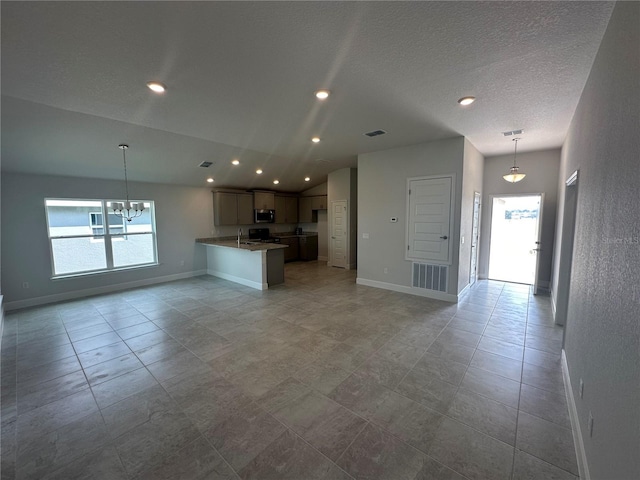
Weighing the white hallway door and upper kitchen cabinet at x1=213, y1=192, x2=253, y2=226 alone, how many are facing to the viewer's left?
0

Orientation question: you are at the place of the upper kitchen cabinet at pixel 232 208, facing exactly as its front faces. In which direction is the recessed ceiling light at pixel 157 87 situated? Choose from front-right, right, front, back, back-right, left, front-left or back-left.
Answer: front-right

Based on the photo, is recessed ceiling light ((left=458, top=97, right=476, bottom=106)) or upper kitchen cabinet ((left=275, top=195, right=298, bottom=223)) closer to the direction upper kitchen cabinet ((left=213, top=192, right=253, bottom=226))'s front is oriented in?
the recessed ceiling light

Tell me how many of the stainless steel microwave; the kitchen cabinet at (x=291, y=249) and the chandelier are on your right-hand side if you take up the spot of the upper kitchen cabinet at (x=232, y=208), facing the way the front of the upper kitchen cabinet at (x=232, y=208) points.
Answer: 1

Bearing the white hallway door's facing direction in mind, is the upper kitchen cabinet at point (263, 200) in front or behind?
behind

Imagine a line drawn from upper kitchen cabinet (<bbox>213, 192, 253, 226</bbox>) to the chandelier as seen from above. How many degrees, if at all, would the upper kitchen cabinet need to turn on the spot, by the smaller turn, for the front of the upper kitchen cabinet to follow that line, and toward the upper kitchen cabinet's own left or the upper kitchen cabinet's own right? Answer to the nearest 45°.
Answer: approximately 90° to the upper kitchen cabinet's own right

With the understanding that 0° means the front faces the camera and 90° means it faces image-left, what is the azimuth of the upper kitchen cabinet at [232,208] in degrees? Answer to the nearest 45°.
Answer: approximately 315°

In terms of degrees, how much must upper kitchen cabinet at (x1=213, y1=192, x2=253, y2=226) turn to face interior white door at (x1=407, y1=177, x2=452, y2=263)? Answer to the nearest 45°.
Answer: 0° — it already faces it

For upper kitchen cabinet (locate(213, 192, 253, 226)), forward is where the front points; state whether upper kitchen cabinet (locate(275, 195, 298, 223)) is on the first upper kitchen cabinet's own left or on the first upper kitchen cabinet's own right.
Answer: on the first upper kitchen cabinet's own left

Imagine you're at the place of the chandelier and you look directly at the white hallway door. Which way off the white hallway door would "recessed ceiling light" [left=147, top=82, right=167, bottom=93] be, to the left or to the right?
right
